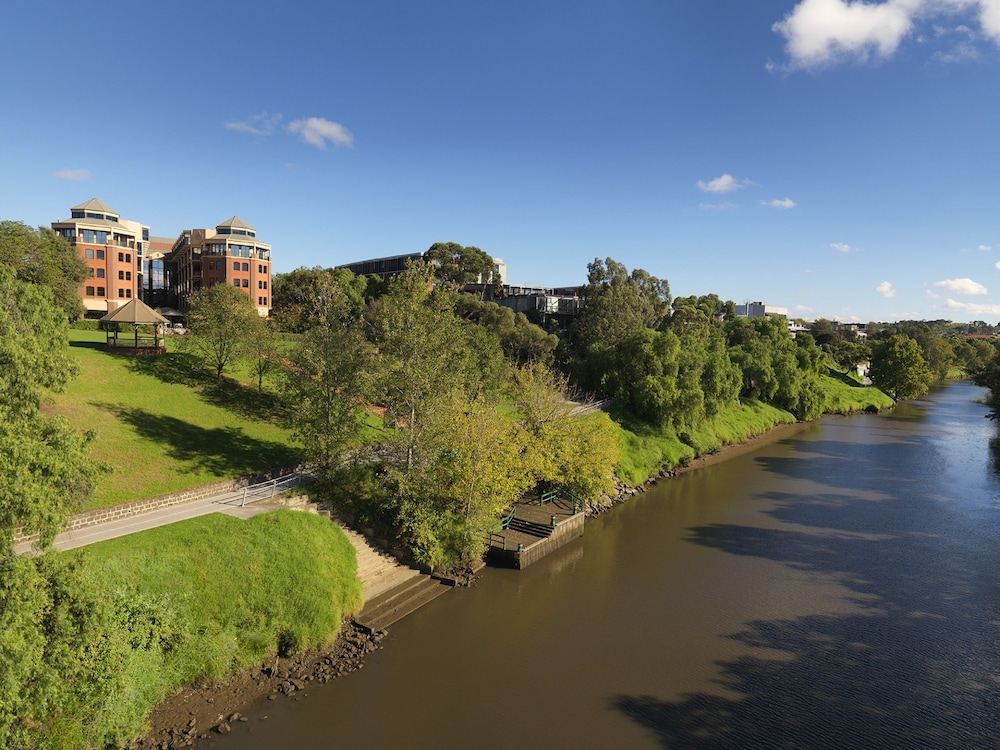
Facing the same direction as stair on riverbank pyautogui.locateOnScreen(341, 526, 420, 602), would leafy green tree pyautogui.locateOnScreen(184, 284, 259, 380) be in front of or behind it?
behind

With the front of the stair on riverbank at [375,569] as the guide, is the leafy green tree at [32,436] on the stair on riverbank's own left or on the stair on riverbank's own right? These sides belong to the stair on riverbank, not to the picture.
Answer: on the stair on riverbank's own right

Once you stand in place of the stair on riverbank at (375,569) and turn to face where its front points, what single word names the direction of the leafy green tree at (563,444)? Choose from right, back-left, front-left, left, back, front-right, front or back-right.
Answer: left

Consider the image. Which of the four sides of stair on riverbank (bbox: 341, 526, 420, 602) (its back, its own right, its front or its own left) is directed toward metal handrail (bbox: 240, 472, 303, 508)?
back

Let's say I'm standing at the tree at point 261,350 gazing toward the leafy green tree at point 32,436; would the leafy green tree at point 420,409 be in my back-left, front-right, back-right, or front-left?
front-left

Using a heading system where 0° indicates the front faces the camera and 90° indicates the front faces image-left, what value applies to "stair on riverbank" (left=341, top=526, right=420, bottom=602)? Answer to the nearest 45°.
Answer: approximately 315°

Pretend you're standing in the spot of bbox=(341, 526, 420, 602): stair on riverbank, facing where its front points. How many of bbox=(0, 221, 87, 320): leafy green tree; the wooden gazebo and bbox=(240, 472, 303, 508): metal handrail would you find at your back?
3

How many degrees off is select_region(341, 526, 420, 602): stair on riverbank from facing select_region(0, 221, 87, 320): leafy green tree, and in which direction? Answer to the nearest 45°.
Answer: approximately 180°

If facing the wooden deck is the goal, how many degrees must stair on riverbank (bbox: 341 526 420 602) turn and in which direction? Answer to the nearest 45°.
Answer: approximately 90° to its left
